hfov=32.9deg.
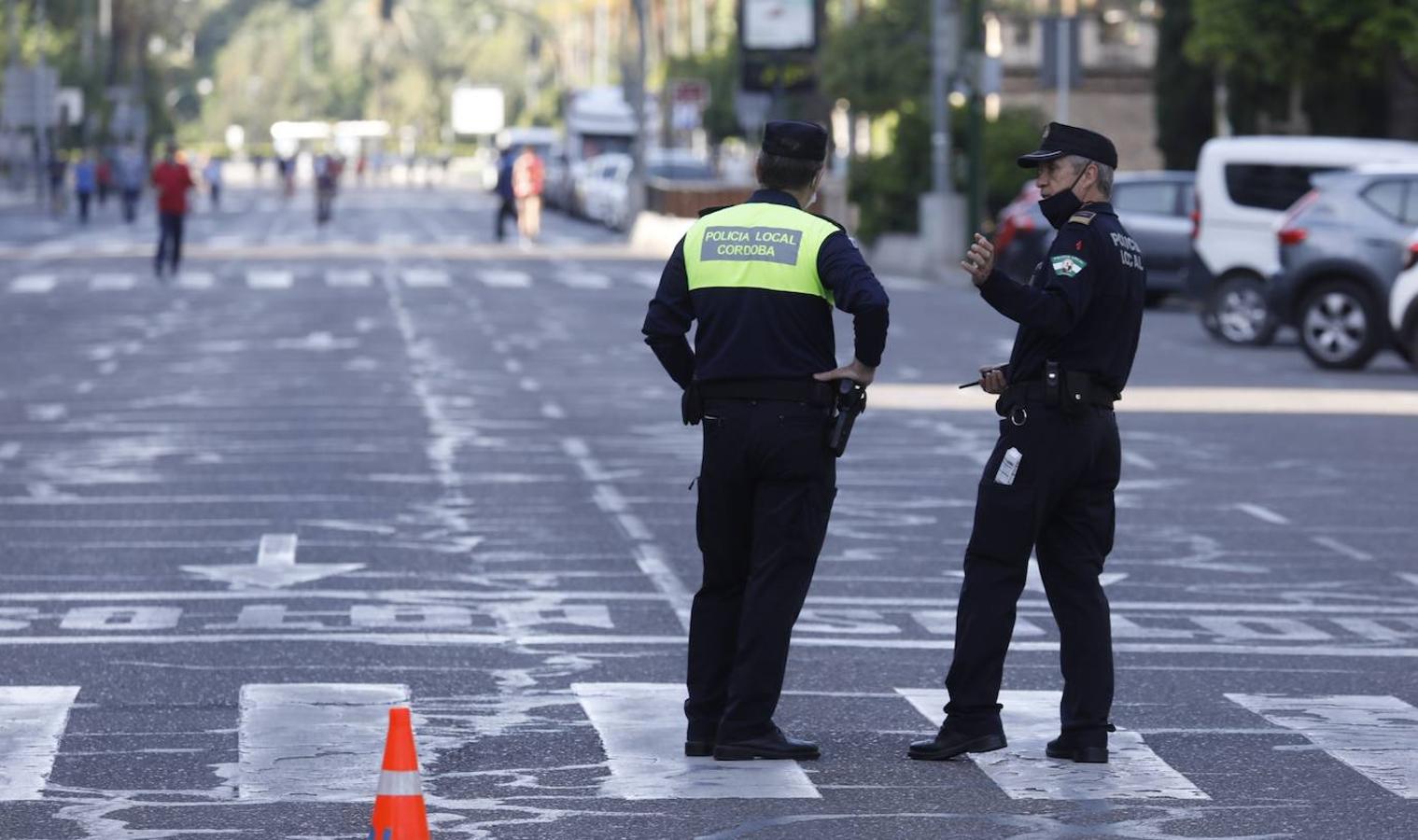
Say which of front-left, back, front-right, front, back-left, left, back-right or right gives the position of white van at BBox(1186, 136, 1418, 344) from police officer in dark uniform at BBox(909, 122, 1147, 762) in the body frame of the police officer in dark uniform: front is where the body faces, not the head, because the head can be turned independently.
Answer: right

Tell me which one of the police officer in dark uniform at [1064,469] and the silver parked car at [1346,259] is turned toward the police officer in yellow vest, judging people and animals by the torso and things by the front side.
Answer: the police officer in dark uniform

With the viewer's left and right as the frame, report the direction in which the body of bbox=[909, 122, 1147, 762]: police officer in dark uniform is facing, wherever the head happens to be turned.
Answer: facing to the left of the viewer

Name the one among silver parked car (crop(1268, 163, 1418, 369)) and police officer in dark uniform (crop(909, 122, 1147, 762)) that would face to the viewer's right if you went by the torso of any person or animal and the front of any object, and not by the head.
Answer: the silver parked car

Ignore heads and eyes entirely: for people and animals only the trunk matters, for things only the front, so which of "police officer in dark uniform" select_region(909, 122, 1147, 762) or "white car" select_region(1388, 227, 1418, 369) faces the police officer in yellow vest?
the police officer in dark uniform

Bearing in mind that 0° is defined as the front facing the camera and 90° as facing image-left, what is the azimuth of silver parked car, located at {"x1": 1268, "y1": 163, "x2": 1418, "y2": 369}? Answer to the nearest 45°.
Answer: approximately 270°
